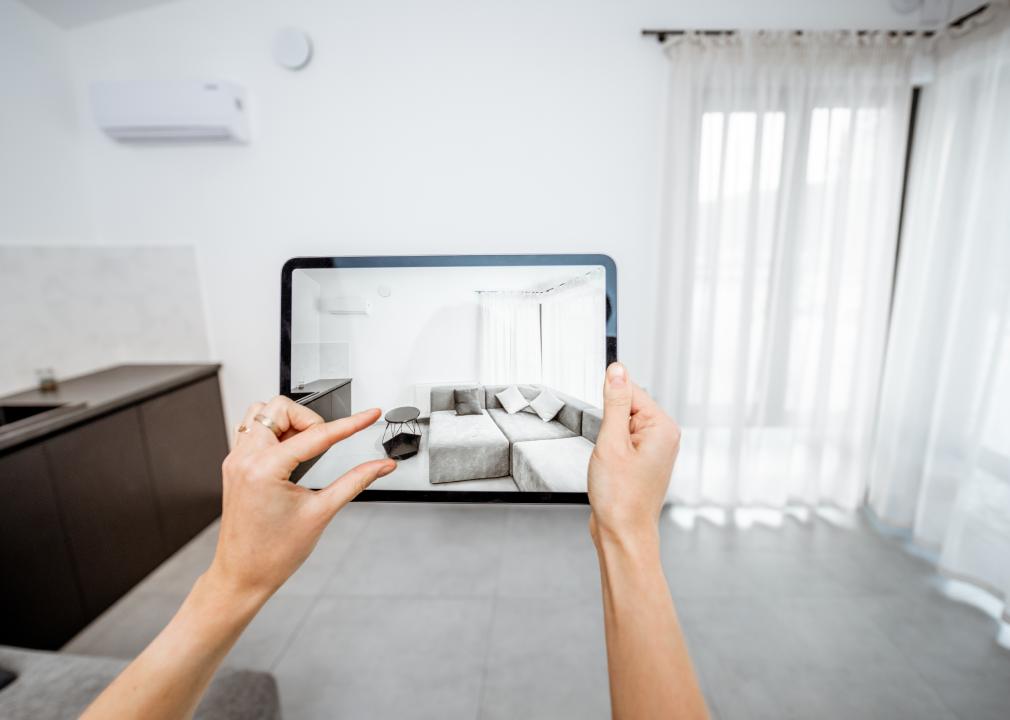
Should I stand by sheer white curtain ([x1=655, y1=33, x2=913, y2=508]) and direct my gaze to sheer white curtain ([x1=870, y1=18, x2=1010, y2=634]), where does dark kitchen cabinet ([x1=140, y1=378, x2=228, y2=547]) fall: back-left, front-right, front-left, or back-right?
back-right

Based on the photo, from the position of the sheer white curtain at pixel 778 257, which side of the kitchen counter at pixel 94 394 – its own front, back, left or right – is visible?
front

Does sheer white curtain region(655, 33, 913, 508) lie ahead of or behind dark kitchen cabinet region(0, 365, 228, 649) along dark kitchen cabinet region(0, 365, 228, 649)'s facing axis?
ahead

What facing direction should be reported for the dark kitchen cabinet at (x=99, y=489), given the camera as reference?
facing the viewer and to the right of the viewer

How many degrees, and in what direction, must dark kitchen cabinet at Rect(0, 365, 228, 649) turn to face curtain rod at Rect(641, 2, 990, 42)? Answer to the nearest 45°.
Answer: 0° — it already faces it

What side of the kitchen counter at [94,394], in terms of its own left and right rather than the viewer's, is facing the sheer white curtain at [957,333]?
front

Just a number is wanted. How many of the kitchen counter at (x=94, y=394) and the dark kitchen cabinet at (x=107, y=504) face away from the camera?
0
